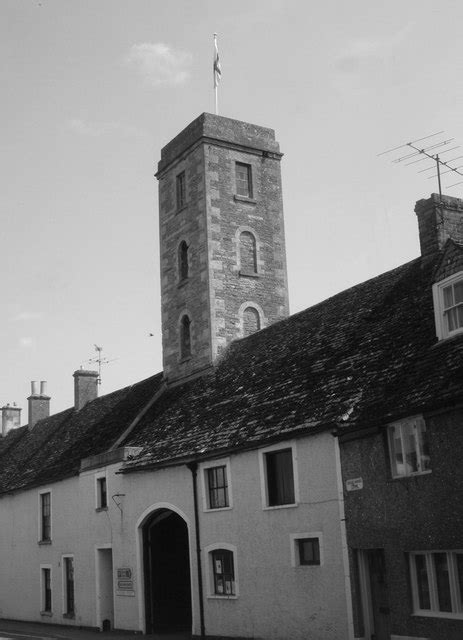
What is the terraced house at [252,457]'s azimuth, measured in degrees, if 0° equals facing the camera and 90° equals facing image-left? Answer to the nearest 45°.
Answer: approximately 45°
